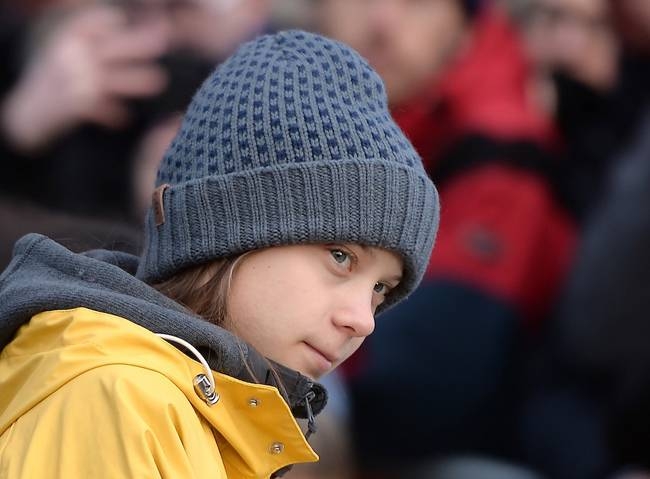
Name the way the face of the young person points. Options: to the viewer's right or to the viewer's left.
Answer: to the viewer's right

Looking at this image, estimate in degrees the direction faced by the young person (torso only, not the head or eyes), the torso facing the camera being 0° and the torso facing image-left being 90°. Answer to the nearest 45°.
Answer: approximately 315°
